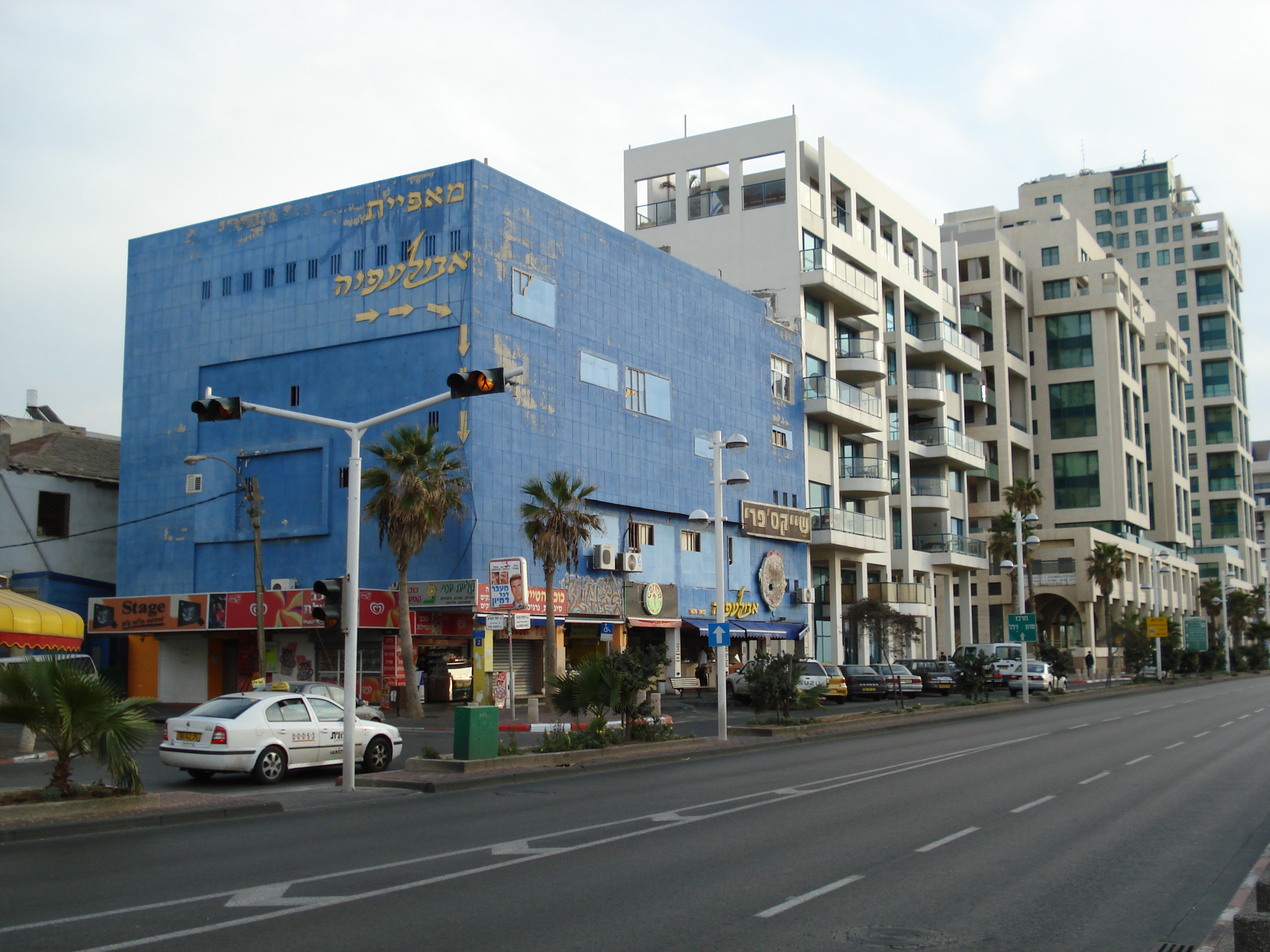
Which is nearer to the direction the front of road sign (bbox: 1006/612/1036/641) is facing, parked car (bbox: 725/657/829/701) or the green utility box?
the green utility box

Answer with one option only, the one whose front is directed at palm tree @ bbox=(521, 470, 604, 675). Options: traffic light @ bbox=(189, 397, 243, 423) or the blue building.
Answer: the blue building

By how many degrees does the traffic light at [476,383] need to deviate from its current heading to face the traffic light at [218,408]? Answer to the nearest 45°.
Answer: approximately 45° to its right

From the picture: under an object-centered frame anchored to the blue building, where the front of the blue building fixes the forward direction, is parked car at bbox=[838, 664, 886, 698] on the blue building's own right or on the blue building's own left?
on the blue building's own left

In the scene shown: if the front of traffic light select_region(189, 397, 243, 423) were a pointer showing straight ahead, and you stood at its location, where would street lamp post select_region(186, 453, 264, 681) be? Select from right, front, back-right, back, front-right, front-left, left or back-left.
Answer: back-right

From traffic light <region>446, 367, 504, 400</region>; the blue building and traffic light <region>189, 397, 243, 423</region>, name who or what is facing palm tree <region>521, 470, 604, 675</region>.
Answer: the blue building

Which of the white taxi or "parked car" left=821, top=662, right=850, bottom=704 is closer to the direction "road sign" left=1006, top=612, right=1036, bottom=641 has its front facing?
the white taxi

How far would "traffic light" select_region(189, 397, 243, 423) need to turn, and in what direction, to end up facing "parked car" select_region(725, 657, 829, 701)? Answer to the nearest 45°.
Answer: approximately 180°

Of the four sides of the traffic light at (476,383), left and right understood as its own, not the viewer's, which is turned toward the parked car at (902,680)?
back
